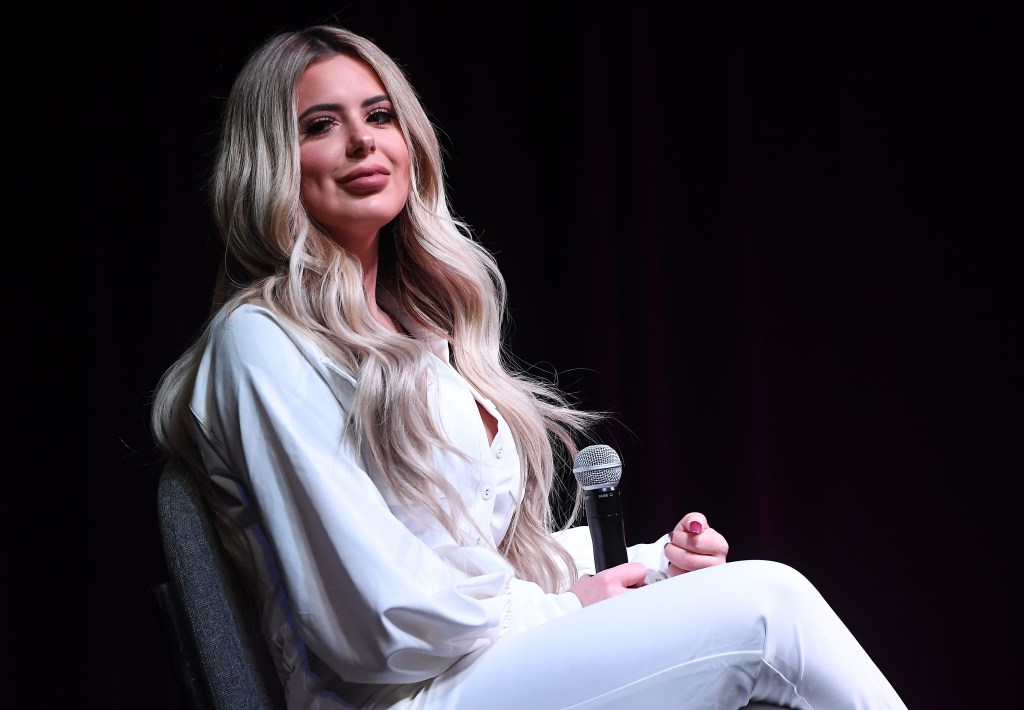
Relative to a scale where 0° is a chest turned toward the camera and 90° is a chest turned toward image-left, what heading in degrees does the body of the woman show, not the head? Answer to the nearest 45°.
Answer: approximately 315°

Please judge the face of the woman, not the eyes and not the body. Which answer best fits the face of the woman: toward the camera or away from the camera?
toward the camera
